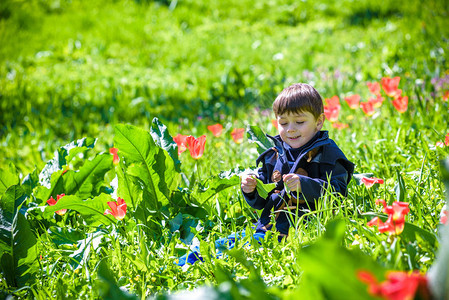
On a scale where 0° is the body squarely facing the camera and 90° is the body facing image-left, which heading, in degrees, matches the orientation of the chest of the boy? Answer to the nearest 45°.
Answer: approximately 45°

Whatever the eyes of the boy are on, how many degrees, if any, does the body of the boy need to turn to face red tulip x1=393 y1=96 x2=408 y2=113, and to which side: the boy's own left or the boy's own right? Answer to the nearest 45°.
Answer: approximately 180°

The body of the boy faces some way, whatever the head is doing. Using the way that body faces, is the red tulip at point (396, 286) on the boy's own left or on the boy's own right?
on the boy's own left

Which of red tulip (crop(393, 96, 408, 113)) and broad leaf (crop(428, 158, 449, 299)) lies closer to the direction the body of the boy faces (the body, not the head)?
the broad leaf

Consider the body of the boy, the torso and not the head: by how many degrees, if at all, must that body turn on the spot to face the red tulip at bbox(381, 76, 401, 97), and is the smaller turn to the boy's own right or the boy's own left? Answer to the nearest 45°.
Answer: approximately 180°

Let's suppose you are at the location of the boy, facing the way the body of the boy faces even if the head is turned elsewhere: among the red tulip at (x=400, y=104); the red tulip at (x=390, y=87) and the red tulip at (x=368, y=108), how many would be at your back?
3

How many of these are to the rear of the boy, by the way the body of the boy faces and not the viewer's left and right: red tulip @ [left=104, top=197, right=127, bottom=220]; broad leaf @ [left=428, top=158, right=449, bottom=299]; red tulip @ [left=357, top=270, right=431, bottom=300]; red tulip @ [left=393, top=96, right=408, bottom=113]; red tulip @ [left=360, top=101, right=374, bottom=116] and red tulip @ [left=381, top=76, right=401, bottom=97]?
3

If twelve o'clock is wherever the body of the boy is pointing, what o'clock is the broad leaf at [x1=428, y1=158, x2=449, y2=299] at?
The broad leaf is roughly at 10 o'clock from the boy.

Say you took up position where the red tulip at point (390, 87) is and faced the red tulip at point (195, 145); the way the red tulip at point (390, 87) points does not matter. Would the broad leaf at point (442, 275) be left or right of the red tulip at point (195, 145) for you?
left

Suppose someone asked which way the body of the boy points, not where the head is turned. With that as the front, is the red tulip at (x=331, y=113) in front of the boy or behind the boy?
behind

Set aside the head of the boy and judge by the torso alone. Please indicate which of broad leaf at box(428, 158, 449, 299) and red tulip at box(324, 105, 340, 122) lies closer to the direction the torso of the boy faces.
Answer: the broad leaf

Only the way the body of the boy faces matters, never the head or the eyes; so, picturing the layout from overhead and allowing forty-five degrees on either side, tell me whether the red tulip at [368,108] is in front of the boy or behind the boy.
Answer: behind
